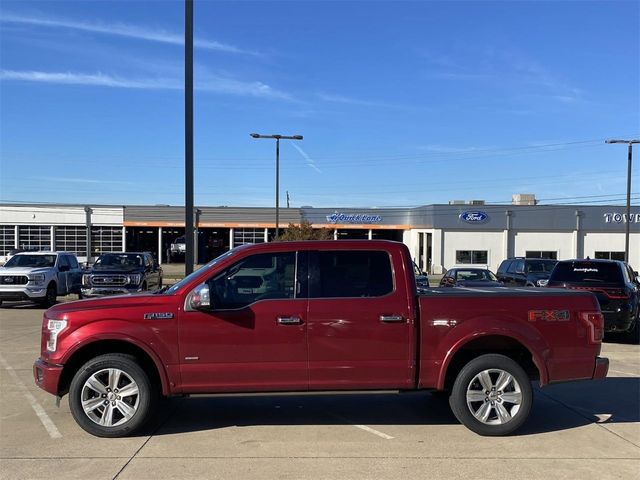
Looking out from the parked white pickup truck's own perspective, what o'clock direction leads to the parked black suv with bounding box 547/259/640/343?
The parked black suv is roughly at 9 o'clock from the parked white pickup truck.

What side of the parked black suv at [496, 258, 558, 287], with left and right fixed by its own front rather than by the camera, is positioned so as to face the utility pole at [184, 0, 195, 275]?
right

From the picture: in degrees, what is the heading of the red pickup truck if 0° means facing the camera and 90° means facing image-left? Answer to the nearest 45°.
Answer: approximately 90°

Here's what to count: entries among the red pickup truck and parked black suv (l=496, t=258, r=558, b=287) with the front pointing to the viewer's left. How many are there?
1

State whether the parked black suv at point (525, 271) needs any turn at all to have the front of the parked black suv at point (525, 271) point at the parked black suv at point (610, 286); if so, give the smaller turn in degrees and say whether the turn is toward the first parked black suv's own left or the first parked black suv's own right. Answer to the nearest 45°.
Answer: approximately 45° to the first parked black suv's own right

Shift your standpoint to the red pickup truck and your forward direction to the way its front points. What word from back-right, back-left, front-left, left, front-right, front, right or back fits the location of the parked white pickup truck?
front-right

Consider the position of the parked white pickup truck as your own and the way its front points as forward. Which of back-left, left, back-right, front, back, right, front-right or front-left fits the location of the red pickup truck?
front-left

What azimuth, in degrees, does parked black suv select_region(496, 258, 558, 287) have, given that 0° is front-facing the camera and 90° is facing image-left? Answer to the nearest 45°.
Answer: approximately 315°

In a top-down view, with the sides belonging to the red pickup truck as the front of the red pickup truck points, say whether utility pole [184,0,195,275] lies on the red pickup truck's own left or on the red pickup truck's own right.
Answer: on the red pickup truck's own right

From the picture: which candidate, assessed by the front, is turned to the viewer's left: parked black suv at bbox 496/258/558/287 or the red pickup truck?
the red pickup truck

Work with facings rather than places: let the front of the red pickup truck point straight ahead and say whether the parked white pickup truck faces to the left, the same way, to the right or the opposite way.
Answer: to the left

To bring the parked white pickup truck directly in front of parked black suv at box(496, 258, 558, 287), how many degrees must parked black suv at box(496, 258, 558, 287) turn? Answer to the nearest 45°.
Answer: approximately 90° to its right

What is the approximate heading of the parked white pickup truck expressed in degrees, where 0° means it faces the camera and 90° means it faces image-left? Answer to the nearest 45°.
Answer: approximately 45°
